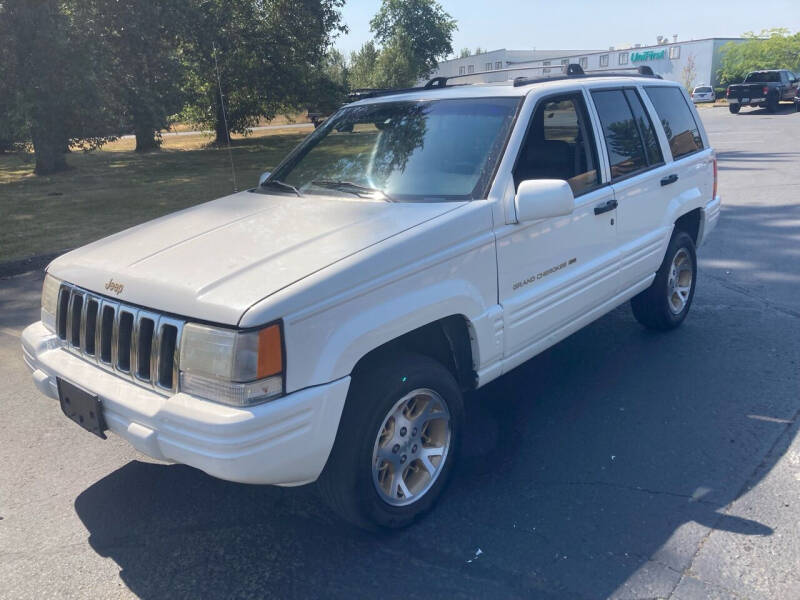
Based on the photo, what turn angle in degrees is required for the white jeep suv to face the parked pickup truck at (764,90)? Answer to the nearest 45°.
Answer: approximately 180°

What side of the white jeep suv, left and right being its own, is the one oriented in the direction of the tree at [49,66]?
right

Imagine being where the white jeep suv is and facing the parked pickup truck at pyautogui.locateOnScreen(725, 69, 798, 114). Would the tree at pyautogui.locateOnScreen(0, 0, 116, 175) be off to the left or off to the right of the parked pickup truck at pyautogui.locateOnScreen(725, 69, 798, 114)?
left

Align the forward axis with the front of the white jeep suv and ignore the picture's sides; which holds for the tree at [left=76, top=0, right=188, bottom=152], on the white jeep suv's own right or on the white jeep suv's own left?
on the white jeep suv's own right

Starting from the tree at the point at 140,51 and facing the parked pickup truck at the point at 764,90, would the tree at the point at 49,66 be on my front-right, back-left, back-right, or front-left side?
back-right

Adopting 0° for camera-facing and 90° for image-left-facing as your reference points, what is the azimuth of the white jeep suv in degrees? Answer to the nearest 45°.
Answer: approximately 45°
